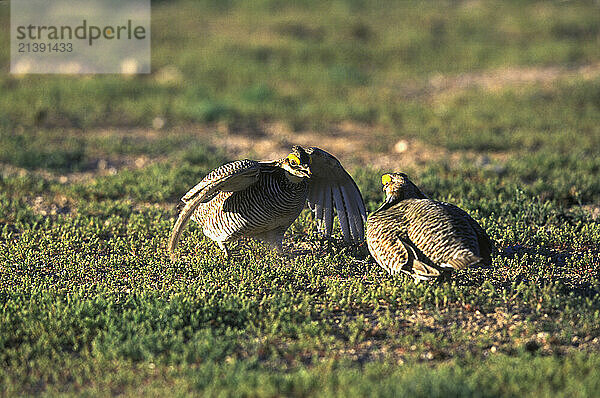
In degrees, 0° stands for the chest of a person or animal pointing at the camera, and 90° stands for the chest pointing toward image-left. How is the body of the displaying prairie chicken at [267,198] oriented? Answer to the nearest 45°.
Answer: approximately 315°

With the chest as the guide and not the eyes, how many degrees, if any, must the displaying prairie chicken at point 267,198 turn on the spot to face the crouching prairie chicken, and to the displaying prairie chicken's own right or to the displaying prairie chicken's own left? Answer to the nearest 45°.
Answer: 0° — it already faces it
